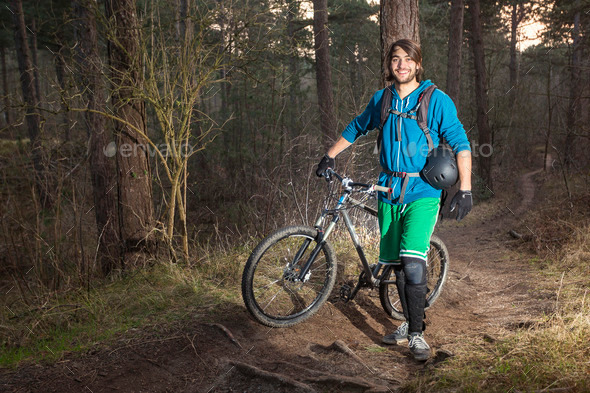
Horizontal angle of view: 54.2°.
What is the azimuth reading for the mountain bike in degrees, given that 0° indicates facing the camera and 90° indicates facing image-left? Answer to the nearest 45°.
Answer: approximately 45°

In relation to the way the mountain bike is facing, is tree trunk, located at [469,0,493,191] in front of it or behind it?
behind

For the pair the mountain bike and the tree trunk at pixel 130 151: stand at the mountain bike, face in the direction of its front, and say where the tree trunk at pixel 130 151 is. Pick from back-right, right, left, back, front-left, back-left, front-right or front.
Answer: right

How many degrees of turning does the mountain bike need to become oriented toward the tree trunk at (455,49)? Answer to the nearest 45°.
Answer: approximately 135° to its right
